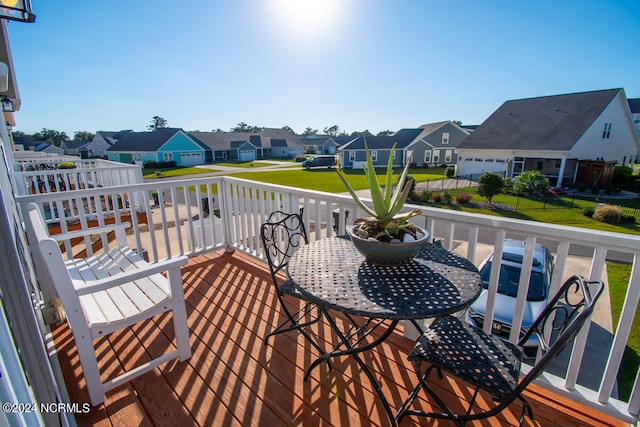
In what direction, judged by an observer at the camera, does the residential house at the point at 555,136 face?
facing the viewer and to the left of the viewer

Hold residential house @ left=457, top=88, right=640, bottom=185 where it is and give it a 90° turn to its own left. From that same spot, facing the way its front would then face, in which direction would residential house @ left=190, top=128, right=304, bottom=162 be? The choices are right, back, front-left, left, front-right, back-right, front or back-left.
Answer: back-right

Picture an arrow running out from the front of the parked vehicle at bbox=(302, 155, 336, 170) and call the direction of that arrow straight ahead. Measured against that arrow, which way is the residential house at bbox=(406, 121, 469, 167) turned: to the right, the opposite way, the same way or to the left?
to the left

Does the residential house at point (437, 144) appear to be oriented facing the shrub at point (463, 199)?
yes

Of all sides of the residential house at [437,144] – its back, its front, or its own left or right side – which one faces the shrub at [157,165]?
right

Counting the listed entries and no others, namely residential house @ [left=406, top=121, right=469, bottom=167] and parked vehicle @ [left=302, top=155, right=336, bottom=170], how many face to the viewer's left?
1

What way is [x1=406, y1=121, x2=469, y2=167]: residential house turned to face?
toward the camera

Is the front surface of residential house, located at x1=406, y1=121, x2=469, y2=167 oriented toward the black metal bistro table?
yes

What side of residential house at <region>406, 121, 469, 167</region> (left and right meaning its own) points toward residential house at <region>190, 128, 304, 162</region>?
right

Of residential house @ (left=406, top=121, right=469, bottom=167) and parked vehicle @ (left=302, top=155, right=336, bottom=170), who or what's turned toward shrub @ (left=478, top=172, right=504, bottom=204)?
the residential house

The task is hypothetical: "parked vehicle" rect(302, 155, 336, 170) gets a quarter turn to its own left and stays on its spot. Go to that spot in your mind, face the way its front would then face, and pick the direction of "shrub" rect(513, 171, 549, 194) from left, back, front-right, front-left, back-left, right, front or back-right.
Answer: front-left

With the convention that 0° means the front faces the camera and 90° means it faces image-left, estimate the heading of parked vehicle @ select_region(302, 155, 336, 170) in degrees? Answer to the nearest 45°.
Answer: approximately 90°

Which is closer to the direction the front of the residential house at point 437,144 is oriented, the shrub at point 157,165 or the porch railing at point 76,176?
the porch railing

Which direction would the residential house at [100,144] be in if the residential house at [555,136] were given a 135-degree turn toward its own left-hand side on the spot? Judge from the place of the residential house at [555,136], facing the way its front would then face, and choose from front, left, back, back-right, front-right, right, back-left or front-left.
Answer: back

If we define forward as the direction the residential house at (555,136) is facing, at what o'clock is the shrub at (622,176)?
The shrub is roughly at 8 o'clock from the residential house.
